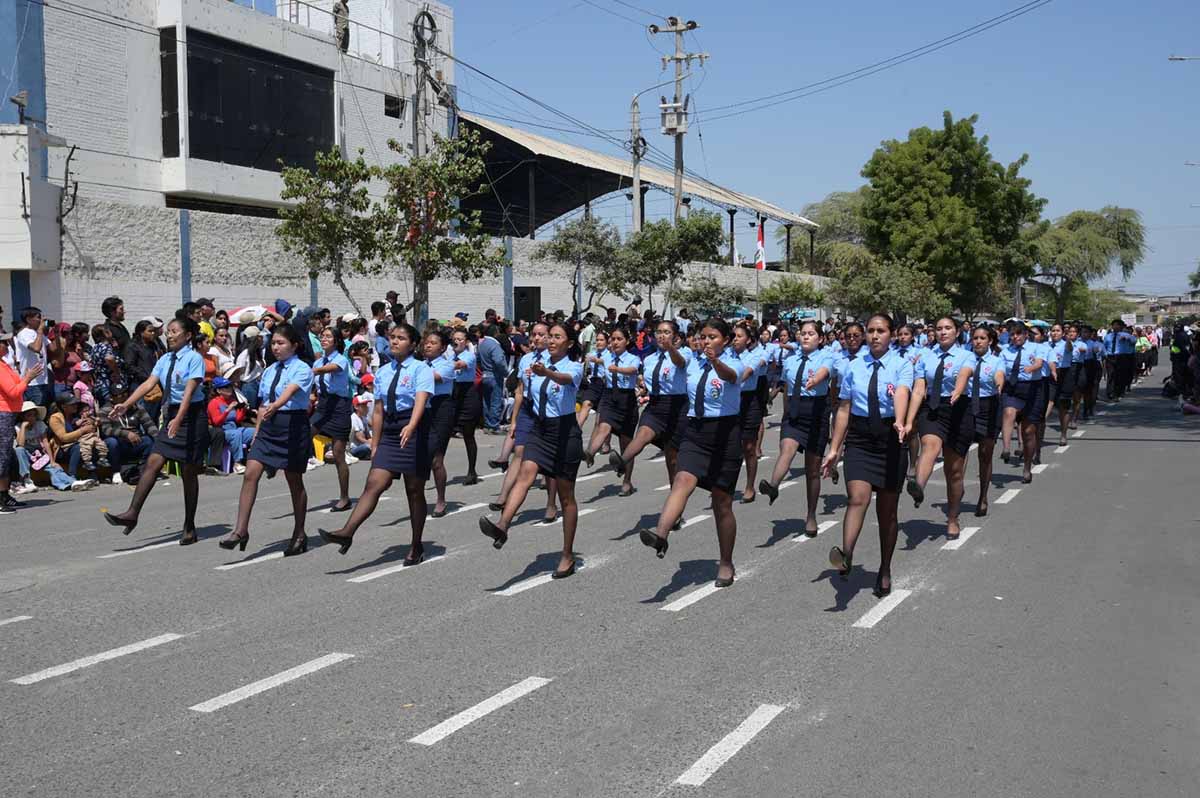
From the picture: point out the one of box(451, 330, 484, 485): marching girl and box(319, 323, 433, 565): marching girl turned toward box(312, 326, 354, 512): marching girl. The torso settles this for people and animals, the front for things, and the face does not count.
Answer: box(451, 330, 484, 485): marching girl

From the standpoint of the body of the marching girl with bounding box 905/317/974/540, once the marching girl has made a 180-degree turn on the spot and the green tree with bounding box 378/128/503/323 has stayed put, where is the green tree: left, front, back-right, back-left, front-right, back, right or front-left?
left

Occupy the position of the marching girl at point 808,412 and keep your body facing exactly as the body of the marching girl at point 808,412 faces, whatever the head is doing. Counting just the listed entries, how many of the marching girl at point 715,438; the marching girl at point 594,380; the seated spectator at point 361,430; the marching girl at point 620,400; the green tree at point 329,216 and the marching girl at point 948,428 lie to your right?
4

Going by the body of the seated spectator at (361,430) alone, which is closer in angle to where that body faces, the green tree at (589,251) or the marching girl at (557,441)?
the marching girl

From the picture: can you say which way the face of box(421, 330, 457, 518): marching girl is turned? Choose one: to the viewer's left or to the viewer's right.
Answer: to the viewer's left

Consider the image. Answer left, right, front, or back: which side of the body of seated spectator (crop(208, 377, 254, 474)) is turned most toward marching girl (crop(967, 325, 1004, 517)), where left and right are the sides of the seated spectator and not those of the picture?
front

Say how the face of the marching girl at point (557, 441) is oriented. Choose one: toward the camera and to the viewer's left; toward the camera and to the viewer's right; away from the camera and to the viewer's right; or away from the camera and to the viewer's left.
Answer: toward the camera and to the viewer's left

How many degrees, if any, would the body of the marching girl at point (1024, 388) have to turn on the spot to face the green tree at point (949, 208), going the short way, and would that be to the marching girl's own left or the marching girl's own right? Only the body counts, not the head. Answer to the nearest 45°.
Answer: approximately 135° to the marching girl's own right

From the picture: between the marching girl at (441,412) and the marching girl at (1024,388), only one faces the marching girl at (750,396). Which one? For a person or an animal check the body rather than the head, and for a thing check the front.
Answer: the marching girl at (1024,388)

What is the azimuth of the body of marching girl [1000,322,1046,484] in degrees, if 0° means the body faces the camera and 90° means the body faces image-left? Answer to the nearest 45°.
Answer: approximately 45°

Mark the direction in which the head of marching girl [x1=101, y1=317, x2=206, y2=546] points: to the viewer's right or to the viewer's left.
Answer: to the viewer's left

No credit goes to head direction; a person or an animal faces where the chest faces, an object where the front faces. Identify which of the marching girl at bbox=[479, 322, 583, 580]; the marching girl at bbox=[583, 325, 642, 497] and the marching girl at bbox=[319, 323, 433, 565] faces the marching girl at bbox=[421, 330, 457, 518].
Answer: the marching girl at bbox=[583, 325, 642, 497]

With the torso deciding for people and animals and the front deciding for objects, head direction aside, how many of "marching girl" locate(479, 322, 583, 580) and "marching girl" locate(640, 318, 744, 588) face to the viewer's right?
0

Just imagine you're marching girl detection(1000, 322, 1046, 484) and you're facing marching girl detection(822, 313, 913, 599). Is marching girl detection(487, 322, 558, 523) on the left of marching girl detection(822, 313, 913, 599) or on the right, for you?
right

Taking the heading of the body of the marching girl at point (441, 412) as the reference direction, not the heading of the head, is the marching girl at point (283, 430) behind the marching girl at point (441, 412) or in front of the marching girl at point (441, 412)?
in front
